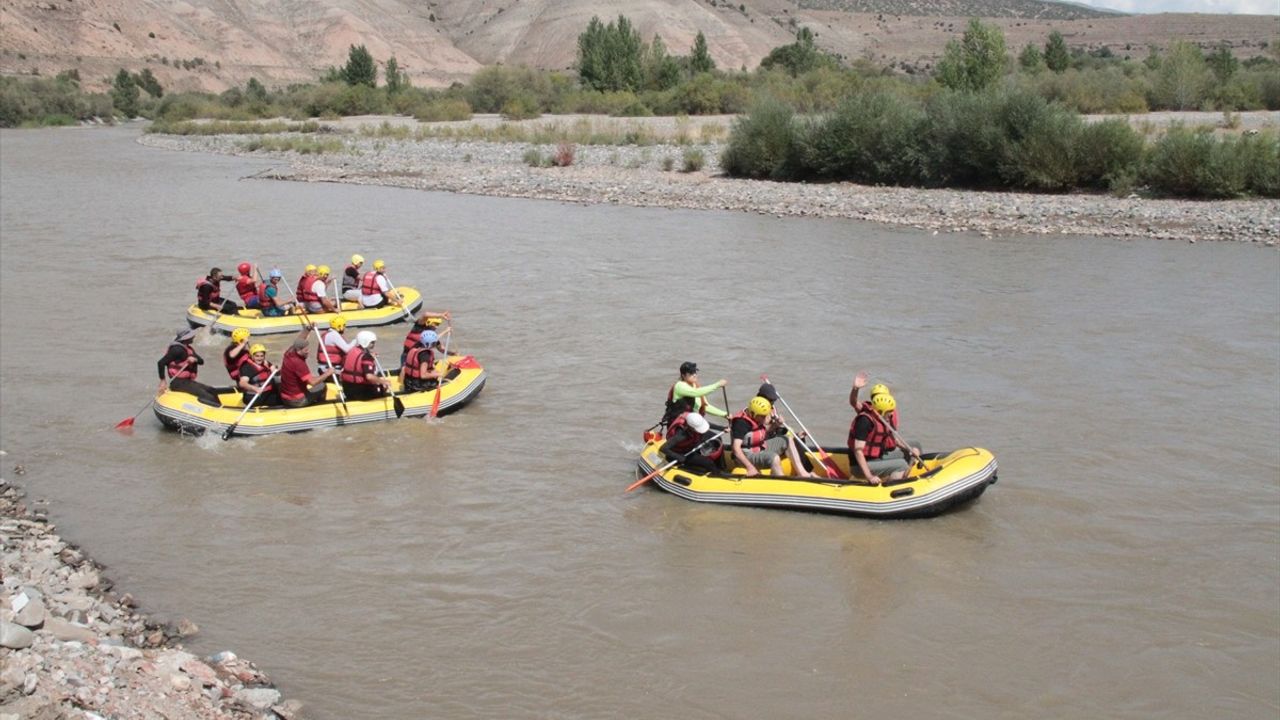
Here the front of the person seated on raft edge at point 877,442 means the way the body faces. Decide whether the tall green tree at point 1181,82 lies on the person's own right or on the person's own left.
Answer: on the person's own left

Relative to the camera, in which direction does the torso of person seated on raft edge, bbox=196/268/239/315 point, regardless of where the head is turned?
to the viewer's right

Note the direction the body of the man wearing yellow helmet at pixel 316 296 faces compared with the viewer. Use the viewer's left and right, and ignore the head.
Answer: facing to the right of the viewer

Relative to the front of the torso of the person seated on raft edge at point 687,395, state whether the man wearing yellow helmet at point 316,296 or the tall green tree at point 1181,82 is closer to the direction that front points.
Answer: the tall green tree

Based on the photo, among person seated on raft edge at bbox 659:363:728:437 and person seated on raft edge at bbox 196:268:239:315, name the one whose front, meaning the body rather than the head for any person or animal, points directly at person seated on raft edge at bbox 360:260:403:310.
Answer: person seated on raft edge at bbox 196:268:239:315

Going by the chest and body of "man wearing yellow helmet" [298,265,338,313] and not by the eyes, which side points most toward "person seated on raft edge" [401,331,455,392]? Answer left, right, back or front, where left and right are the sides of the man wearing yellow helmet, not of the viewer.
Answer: right

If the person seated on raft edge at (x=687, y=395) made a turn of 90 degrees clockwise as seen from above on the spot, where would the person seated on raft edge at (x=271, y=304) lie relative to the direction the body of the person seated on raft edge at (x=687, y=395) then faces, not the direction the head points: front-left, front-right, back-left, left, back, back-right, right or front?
back-right

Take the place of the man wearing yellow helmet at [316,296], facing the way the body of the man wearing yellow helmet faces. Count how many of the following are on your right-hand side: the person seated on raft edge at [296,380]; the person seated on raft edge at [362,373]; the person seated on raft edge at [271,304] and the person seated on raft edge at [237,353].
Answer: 3

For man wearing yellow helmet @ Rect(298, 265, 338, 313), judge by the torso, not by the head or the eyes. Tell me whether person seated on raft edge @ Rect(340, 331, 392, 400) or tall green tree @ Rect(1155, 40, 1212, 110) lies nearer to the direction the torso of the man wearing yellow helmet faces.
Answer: the tall green tree

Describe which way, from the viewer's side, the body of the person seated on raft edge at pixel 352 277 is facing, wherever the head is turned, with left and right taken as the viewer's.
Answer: facing to the right of the viewer

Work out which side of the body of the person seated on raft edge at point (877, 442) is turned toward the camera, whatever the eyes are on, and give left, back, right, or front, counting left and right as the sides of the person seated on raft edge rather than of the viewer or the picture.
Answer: right

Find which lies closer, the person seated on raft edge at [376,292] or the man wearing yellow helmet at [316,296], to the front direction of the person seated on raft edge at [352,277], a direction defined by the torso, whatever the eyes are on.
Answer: the person seated on raft edge

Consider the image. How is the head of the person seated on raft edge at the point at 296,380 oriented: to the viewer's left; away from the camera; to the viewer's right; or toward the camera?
to the viewer's right

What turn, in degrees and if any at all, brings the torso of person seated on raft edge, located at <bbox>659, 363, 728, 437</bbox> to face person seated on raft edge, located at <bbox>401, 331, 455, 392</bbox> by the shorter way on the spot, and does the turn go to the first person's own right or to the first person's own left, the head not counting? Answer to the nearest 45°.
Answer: approximately 135° to the first person's own left

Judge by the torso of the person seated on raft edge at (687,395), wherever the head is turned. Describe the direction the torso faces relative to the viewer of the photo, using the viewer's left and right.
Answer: facing to the right of the viewer

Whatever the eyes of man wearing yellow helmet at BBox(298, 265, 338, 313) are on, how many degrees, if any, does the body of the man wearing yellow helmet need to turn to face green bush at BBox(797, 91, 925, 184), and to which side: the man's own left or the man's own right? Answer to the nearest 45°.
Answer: approximately 45° to the man's own left
